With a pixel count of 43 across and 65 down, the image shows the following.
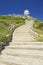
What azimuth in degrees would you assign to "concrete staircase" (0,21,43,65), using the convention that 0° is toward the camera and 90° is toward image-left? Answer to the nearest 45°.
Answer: approximately 0°
